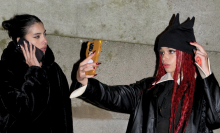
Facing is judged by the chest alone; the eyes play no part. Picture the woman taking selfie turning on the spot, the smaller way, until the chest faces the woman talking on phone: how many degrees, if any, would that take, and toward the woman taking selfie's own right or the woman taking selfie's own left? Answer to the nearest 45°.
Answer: approximately 45° to the woman taking selfie's own right

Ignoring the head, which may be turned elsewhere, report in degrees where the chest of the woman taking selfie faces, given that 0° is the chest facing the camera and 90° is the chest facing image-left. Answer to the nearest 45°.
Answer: approximately 45°

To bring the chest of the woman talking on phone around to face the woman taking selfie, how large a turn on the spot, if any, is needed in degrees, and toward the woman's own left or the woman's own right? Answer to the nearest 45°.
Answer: approximately 45° to the woman's own left

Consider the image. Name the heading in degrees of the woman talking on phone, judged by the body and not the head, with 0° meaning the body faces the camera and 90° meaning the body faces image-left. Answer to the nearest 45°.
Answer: approximately 315°
